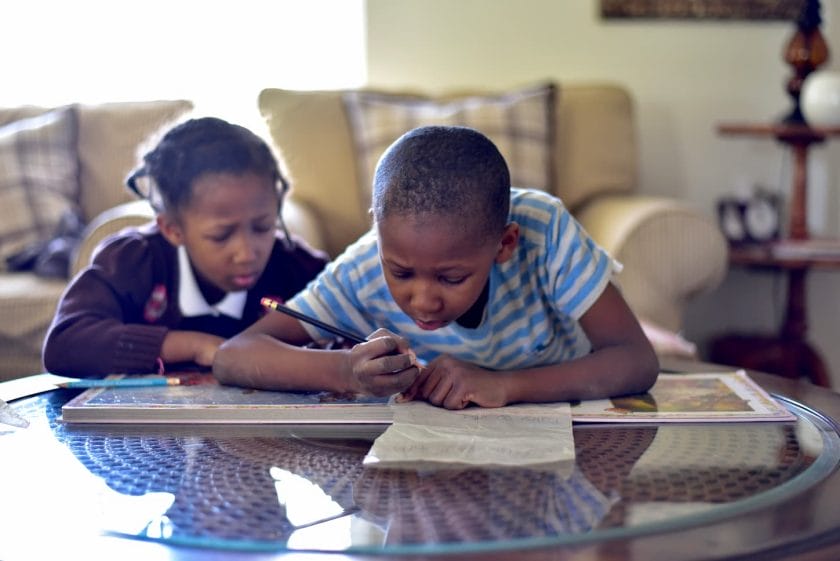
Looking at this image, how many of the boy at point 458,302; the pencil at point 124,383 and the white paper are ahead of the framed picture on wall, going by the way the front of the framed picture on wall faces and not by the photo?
3

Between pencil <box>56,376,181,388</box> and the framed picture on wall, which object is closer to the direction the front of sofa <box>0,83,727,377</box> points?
the pencil

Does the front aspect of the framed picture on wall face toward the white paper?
yes

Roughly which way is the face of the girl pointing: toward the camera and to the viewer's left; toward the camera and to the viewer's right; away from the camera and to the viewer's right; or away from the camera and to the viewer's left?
toward the camera and to the viewer's right

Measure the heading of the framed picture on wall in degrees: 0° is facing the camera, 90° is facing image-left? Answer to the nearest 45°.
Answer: approximately 0°

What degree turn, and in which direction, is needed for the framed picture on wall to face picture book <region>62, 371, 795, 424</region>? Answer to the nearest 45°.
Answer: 0° — it already faces it

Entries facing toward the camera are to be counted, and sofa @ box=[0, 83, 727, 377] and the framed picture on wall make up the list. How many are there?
2
